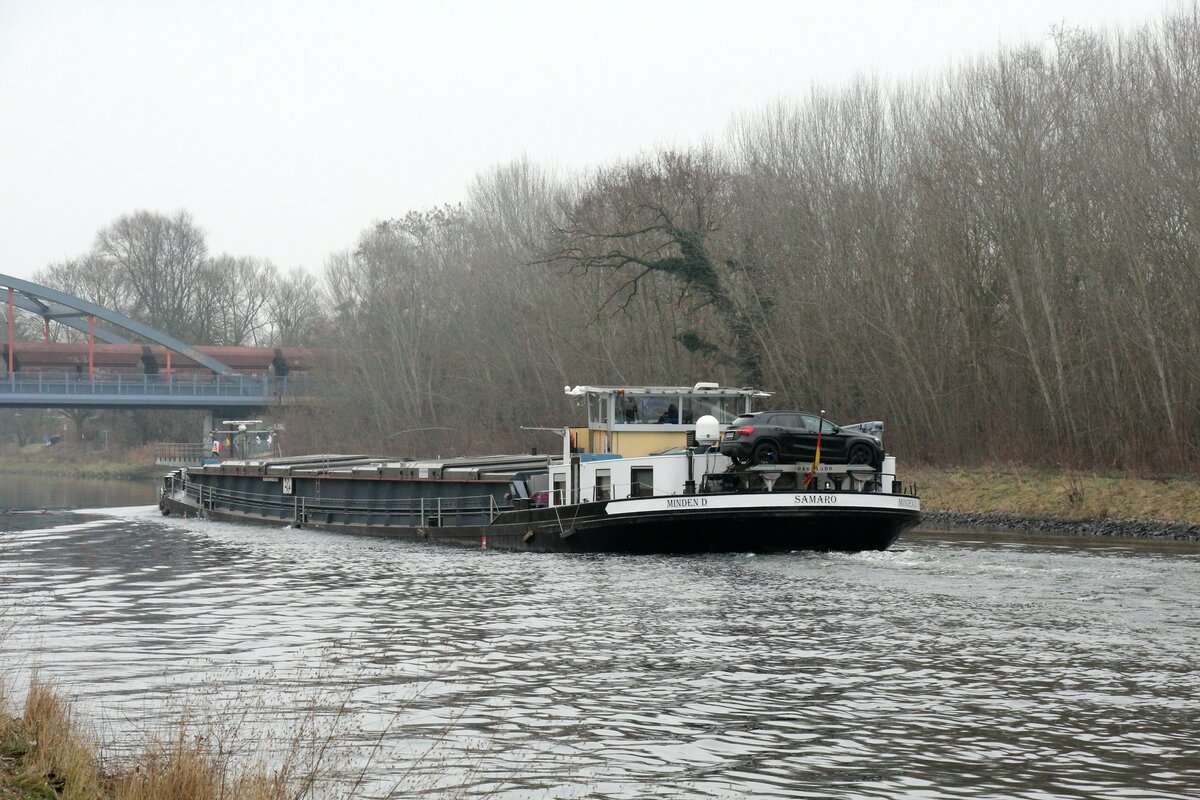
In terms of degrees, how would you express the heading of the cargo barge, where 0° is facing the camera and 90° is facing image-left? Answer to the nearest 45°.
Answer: approximately 135°
